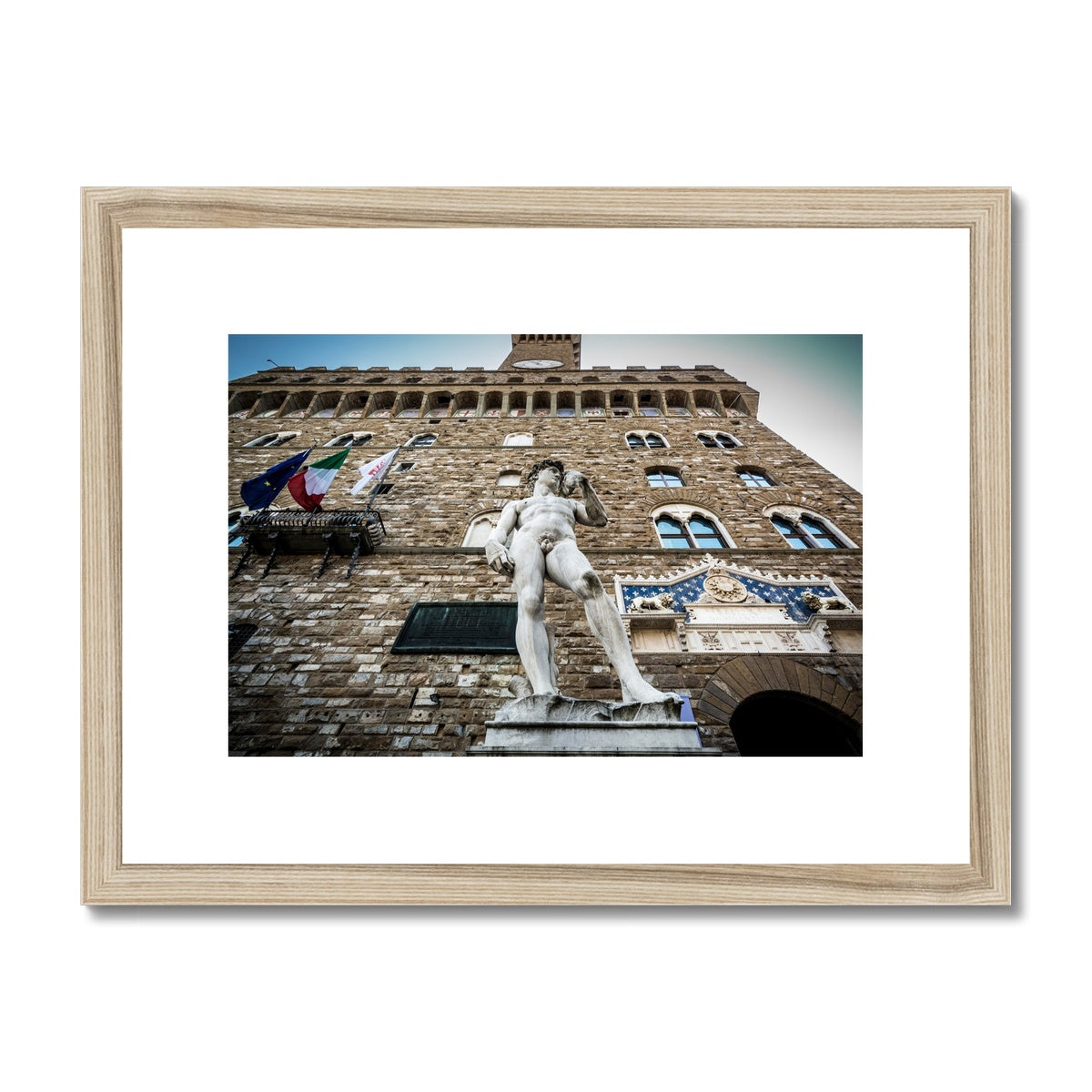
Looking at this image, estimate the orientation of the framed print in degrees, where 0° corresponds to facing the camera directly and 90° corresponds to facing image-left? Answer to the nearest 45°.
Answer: approximately 0°
